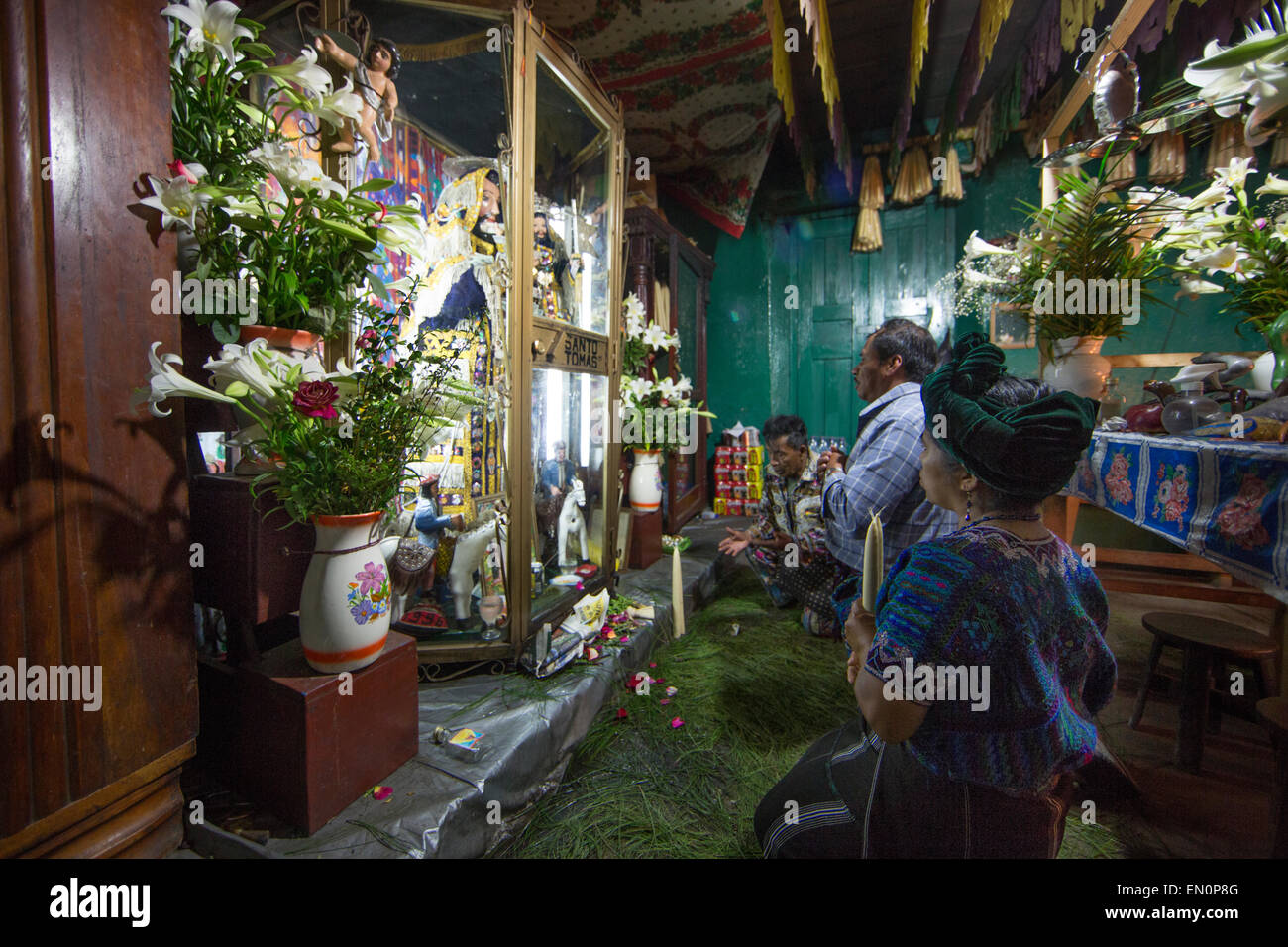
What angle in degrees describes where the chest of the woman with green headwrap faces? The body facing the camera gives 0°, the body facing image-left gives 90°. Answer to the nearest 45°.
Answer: approximately 135°

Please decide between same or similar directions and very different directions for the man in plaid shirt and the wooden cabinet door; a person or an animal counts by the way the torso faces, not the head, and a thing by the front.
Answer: very different directions

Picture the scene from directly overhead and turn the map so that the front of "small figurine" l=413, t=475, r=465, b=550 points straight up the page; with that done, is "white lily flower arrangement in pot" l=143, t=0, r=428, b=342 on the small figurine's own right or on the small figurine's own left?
on the small figurine's own right

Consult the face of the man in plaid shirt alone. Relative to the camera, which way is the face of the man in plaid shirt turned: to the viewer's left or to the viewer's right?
to the viewer's left

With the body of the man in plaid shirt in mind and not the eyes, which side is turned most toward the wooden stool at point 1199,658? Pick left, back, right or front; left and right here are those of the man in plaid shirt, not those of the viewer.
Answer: back

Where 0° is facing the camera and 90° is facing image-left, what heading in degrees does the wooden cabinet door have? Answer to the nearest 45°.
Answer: approximately 315°

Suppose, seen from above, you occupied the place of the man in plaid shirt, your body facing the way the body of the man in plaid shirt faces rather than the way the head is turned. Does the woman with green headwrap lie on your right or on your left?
on your left

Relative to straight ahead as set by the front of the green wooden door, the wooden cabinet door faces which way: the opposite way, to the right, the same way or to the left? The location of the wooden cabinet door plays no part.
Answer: to the left

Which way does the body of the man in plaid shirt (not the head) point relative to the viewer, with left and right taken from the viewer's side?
facing to the left of the viewer

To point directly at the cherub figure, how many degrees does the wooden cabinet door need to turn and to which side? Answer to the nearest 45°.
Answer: approximately 90° to its left

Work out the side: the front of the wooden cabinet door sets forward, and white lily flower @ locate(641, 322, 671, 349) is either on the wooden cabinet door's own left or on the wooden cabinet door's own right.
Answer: on the wooden cabinet door's own left
